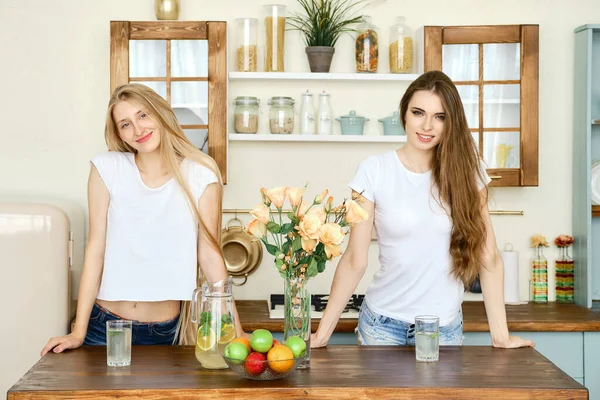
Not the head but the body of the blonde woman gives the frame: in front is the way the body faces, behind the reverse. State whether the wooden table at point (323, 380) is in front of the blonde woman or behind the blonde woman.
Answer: in front

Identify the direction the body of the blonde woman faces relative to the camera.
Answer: toward the camera

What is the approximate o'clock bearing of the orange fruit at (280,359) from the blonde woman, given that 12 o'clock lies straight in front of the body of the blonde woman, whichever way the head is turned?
The orange fruit is roughly at 11 o'clock from the blonde woman.

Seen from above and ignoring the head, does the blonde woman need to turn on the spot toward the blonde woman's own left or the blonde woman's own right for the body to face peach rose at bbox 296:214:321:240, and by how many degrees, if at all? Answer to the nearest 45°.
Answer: approximately 45° to the blonde woman's own left

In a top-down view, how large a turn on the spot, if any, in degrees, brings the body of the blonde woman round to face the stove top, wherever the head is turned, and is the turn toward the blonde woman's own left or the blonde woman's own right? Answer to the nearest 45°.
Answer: approximately 135° to the blonde woman's own left

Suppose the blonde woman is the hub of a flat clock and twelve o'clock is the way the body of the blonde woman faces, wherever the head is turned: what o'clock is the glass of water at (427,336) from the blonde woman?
The glass of water is roughly at 10 o'clock from the blonde woman.

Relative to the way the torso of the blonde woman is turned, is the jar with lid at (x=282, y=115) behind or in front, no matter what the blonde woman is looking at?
behind

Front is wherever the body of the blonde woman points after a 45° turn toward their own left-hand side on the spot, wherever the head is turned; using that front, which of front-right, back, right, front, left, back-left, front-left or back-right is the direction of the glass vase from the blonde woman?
front

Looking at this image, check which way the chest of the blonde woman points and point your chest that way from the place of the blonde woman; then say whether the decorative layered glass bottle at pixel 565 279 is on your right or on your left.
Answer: on your left
